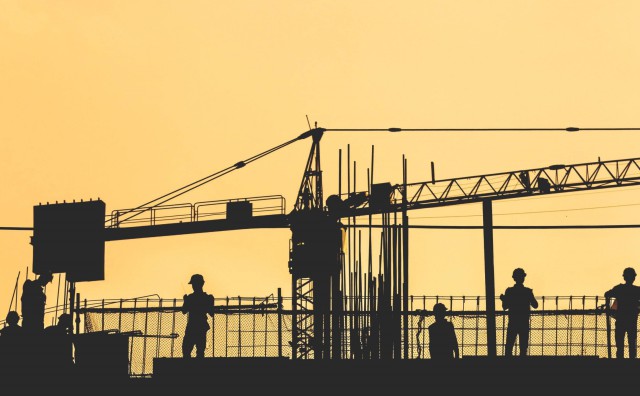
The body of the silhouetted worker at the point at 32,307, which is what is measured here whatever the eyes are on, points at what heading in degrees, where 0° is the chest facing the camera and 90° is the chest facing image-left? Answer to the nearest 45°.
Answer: approximately 270°

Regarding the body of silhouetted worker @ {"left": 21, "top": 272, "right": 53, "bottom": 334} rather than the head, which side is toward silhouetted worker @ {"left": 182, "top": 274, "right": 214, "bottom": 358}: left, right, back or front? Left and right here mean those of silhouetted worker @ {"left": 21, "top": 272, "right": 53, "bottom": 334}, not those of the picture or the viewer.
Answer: front

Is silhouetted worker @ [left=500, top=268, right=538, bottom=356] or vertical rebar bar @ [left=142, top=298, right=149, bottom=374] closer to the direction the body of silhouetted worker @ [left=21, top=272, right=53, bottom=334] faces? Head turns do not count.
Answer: the silhouetted worker

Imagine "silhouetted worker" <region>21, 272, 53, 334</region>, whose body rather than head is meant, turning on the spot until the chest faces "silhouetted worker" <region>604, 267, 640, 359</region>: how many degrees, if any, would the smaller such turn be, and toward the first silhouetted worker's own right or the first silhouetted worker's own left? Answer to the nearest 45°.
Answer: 0° — they already face them

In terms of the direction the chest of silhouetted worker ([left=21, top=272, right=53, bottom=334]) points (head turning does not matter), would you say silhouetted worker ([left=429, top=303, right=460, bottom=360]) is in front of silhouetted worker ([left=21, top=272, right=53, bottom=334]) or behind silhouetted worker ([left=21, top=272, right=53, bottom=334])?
in front

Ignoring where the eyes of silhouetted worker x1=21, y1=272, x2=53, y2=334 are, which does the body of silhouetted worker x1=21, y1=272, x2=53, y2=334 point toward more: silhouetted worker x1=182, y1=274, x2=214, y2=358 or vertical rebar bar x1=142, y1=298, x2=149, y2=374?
the silhouetted worker

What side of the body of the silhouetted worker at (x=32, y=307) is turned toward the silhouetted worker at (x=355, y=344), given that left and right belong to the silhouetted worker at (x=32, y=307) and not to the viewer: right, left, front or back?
front

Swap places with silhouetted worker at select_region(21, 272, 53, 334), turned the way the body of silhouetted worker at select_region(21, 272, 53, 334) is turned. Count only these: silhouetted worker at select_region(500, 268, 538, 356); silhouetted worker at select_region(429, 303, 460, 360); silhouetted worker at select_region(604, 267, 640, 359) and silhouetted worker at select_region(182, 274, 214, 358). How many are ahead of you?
4
